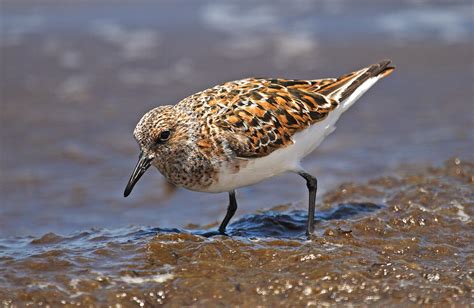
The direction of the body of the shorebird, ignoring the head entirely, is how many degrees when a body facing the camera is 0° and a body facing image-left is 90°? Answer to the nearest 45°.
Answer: approximately 90°
